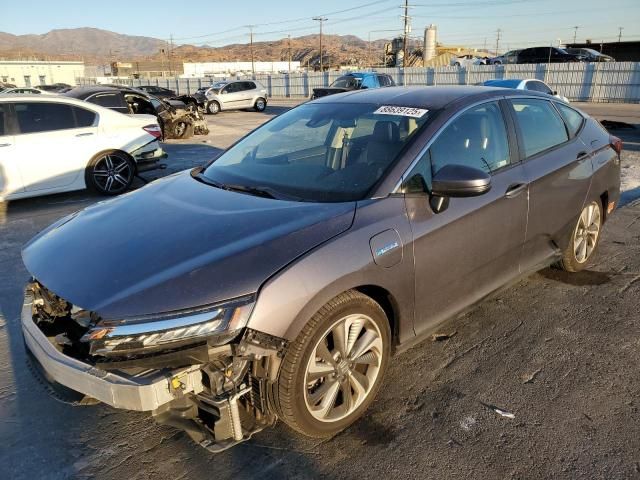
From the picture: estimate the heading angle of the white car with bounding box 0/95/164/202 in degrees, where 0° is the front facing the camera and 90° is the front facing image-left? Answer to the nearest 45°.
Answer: approximately 90°

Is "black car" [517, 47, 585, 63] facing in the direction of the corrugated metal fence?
no

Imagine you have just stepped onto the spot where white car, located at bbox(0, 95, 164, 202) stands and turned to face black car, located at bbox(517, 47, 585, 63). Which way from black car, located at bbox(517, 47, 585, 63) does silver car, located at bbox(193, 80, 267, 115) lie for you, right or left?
left

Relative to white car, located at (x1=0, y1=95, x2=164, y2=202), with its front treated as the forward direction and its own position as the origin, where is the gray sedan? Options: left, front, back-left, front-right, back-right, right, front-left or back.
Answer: left

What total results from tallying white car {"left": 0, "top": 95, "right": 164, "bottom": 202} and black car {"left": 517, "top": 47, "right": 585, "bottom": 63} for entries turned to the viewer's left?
1

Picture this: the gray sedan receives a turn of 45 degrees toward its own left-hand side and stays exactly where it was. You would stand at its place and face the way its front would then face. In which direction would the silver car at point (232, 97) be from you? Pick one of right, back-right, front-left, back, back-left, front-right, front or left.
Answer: back

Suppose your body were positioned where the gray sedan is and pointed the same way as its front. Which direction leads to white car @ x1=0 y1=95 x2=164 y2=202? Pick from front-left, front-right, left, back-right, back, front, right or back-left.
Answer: right

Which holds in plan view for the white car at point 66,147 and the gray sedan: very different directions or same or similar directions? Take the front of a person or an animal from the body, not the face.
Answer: same or similar directions

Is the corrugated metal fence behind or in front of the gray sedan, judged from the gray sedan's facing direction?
behind

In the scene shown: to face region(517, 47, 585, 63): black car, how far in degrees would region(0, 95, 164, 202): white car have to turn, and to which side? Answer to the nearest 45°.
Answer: approximately 135° to its right

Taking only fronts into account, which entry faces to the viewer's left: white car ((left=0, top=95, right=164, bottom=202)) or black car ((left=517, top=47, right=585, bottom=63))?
the white car

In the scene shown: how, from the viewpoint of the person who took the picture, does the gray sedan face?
facing the viewer and to the left of the viewer
